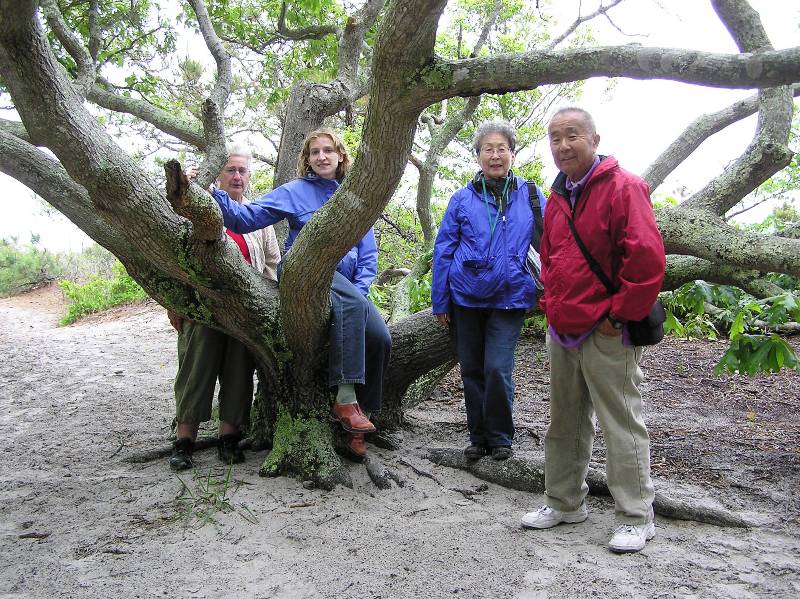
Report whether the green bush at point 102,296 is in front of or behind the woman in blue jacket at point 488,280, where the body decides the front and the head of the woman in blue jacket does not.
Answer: behind

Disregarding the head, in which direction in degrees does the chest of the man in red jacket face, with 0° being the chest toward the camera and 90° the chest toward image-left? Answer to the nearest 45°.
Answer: approximately 45°

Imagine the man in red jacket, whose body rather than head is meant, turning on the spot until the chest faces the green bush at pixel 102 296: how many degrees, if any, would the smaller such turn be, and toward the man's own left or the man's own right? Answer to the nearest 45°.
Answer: approximately 90° to the man's own right

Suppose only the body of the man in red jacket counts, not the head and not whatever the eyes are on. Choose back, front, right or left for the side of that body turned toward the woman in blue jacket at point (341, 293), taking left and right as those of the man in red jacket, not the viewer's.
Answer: right

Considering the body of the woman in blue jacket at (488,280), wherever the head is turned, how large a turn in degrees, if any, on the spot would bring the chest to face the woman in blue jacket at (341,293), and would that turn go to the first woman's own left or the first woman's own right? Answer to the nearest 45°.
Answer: approximately 90° to the first woman's own right

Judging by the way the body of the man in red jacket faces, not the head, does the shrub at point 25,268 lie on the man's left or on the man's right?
on the man's right
